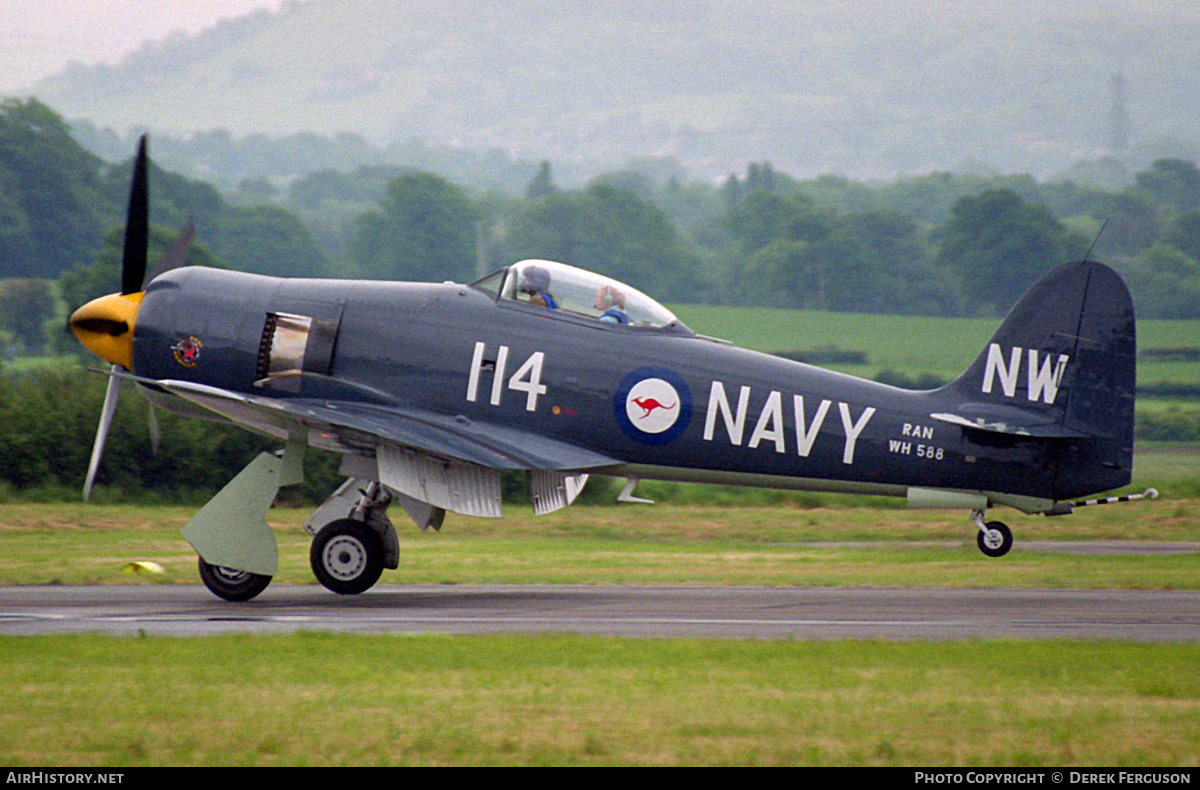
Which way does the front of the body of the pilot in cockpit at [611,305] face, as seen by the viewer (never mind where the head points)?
to the viewer's left

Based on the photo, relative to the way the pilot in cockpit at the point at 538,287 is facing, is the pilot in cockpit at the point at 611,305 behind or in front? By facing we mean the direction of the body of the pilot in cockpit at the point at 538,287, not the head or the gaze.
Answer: behind

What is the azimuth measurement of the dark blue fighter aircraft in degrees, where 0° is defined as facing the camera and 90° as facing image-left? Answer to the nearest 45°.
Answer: approximately 90°

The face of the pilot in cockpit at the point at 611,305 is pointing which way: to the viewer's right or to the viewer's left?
to the viewer's left

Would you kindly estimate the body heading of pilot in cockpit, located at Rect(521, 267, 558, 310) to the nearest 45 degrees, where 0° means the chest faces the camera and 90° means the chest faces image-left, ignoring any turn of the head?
approximately 90°

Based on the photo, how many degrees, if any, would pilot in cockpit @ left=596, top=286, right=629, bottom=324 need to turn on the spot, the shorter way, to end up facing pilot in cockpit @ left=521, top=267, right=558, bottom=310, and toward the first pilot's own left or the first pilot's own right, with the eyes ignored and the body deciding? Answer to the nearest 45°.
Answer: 0° — they already face them

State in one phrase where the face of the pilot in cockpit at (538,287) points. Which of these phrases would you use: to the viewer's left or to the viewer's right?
to the viewer's left
